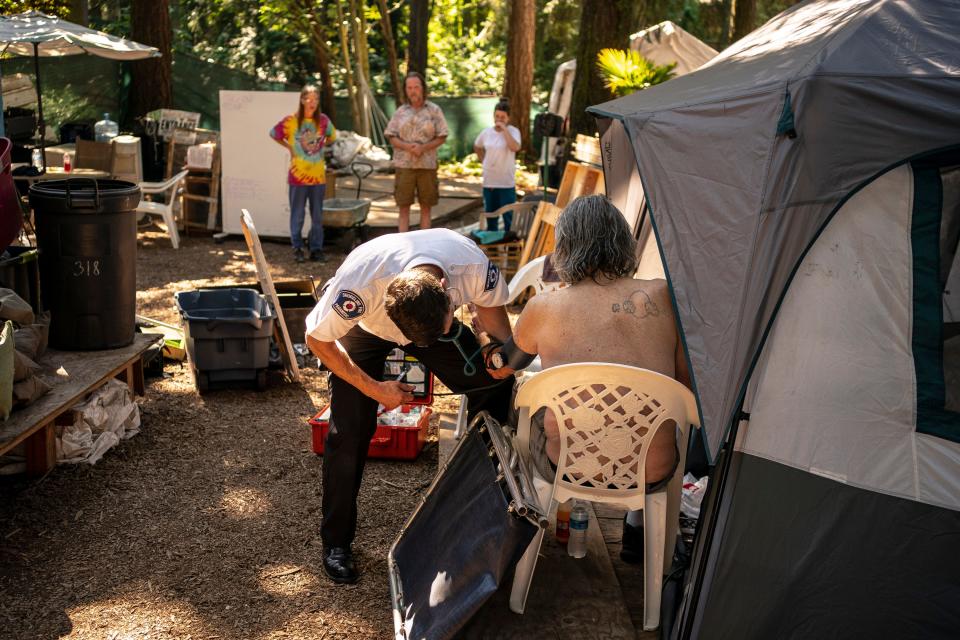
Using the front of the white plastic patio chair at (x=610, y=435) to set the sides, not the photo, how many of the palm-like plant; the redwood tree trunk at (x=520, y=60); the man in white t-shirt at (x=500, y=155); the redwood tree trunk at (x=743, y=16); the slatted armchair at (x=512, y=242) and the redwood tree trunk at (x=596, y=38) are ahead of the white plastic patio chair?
6

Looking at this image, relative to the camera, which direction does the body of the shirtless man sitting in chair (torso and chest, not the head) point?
away from the camera

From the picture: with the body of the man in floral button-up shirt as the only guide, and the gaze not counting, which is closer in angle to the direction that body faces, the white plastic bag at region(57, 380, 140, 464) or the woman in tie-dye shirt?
the white plastic bag

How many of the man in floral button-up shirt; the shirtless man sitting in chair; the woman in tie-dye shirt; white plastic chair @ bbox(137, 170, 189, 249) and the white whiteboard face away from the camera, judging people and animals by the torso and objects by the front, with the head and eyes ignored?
1

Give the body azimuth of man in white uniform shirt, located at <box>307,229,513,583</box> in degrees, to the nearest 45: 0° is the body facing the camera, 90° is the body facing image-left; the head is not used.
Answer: approximately 315°

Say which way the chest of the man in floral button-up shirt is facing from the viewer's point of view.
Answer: toward the camera

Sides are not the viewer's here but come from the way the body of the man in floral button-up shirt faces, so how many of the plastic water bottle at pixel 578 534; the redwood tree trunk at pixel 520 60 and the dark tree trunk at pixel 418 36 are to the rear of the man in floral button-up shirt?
2

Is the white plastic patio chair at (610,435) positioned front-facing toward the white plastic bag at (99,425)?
no

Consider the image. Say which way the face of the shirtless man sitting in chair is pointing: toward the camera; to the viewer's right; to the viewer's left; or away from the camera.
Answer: away from the camera

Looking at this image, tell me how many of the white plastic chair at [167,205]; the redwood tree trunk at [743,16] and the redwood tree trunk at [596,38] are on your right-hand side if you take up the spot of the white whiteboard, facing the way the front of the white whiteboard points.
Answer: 1

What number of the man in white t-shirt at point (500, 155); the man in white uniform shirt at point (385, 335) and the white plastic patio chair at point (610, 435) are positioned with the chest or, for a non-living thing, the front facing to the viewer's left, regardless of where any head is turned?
0

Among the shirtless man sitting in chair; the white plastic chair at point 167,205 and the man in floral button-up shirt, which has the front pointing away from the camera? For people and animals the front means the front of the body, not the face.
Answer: the shirtless man sitting in chair

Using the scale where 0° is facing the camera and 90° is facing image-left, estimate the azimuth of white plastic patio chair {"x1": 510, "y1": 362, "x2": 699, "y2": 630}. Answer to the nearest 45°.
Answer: approximately 180°

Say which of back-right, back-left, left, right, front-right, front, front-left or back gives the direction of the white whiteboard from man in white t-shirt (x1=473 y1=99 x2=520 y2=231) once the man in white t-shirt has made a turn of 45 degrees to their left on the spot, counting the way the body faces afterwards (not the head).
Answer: back-right

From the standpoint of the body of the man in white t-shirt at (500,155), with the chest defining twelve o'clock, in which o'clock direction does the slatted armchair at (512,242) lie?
The slatted armchair is roughly at 12 o'clock from the man in white t-shirt.

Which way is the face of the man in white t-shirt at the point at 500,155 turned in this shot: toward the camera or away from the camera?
toward the camera

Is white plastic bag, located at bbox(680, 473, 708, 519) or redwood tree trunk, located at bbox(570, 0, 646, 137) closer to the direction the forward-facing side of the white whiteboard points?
the white plastic bag

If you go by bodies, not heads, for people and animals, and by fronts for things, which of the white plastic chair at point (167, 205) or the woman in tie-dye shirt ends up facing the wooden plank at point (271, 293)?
the woman in tie-dye shirt

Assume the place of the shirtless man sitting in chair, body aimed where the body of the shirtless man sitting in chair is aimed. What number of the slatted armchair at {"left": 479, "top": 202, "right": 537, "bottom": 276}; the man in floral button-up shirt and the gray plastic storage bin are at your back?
0

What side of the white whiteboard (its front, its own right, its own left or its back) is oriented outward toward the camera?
front

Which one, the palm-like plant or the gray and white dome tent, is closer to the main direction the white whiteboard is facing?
the gray and white dome tent
